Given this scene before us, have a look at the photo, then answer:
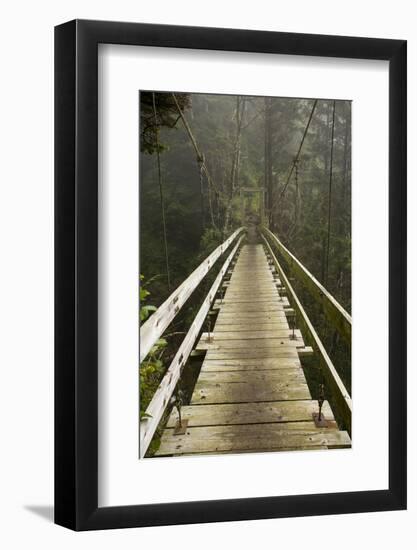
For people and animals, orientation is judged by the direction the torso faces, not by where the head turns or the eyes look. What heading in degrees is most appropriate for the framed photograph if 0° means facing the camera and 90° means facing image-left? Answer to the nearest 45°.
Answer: approximately 315°
